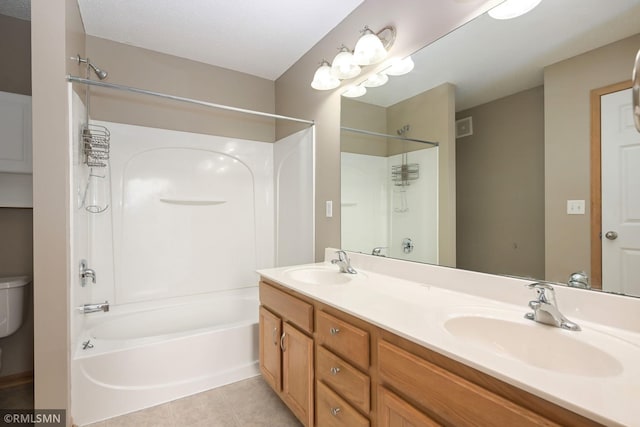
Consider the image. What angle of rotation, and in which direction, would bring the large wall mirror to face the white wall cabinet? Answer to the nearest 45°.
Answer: approximately 45° to its right

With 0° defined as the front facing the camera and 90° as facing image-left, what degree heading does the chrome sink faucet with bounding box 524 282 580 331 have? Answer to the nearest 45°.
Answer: approximately 45°

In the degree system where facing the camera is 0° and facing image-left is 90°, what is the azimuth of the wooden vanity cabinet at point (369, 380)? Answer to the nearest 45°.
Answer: approximately 45°

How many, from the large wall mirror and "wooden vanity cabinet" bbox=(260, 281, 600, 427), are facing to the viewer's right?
0

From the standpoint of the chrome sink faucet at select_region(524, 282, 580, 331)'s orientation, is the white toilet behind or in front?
in front

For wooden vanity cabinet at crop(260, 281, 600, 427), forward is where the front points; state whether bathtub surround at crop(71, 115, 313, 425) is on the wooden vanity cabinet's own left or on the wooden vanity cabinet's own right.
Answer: on the wooden vanity cabinet's own right

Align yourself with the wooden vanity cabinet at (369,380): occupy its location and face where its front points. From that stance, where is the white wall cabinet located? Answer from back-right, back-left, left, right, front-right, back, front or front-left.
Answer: front-right
